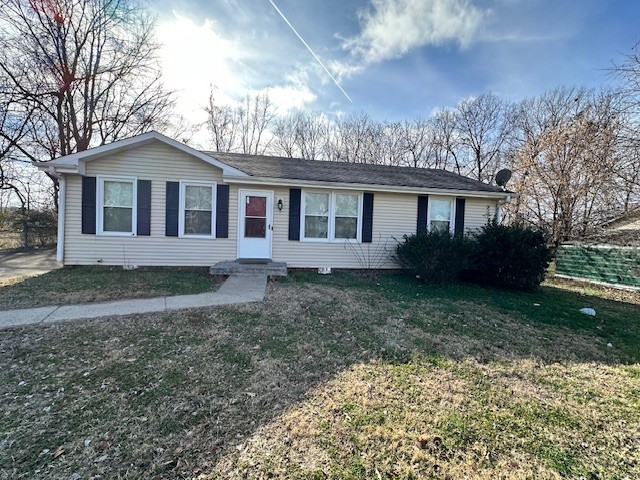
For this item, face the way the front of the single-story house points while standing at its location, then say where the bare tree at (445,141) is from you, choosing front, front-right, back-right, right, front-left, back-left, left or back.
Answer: back-left

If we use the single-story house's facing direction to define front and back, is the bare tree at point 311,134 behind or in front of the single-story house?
behind

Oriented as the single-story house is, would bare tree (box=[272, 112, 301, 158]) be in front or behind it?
behind

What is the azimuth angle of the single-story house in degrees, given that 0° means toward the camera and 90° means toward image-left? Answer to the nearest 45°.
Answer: approximately 0°

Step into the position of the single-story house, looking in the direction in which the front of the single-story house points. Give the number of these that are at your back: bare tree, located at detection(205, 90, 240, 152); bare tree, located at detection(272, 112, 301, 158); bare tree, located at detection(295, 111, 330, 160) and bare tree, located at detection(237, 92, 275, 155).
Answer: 4

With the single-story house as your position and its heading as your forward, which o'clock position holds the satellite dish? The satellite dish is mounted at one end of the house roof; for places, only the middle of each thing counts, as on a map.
The satellite dish is roughly at 9 o'clock from the single-story house.

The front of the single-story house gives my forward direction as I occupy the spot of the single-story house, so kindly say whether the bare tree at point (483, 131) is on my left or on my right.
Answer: on my left

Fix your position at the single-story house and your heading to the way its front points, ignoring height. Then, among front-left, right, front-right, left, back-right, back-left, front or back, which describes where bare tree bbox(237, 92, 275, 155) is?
back

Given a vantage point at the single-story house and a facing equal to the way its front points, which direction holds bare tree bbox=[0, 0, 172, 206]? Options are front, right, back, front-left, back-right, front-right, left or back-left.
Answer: back-right

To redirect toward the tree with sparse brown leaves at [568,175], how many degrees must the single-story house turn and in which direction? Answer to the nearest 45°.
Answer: approximately 90° to its left
